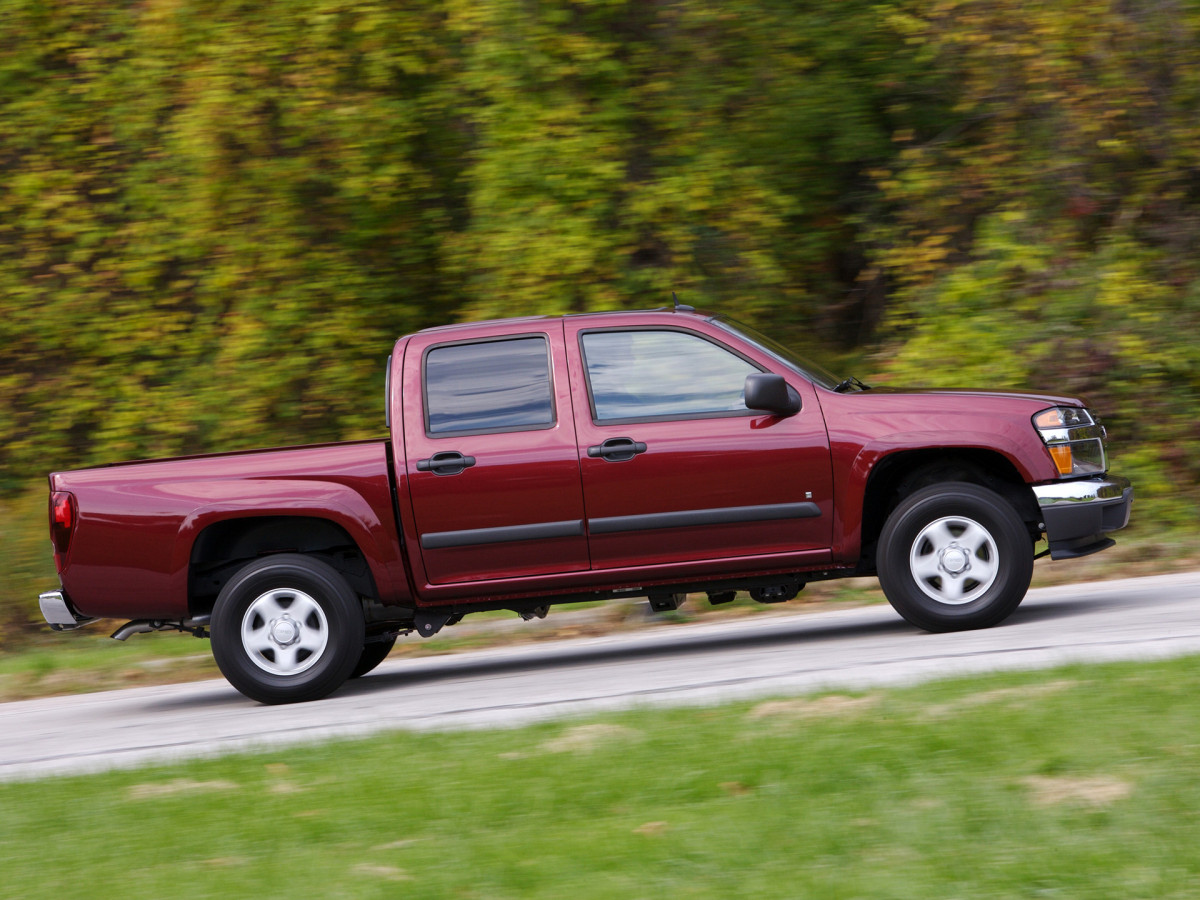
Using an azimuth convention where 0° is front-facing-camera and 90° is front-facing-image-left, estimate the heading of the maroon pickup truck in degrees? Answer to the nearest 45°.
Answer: approximately 270°
